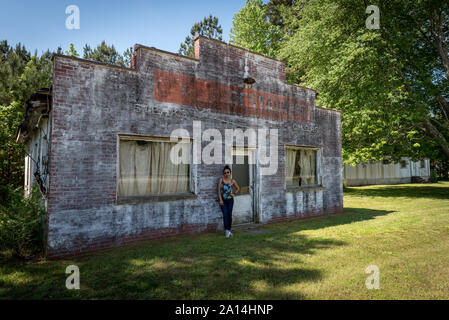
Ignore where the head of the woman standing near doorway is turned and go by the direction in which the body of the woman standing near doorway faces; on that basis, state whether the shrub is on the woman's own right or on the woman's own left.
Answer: on the woman's own right

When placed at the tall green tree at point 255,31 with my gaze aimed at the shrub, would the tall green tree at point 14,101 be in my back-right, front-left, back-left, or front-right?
front-right

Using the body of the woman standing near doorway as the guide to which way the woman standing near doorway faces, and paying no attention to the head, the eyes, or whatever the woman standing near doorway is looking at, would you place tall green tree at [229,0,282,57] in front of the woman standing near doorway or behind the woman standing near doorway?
behind

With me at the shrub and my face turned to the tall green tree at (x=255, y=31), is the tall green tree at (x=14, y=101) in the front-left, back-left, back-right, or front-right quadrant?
front-left

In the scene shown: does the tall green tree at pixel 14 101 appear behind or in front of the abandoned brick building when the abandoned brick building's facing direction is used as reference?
behind

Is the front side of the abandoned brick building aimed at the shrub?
no

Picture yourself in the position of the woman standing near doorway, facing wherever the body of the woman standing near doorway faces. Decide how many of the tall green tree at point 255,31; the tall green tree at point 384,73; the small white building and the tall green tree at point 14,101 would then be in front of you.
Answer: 0

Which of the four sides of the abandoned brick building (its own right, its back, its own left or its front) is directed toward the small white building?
left

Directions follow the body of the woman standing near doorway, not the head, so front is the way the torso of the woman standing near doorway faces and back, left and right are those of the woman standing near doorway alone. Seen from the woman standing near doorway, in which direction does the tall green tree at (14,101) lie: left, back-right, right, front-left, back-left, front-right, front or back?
back-right

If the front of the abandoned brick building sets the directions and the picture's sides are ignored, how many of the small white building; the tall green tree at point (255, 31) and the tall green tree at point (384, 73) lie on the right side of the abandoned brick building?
0

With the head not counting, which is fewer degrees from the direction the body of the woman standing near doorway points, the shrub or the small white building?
the shrub

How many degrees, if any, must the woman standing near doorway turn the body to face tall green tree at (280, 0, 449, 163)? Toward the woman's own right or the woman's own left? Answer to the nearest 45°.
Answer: approximately 135° to the woman's own left

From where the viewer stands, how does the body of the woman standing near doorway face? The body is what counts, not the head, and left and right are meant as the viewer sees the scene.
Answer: facing the viewer

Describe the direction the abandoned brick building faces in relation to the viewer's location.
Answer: facing the viewer and to the right of the viewer

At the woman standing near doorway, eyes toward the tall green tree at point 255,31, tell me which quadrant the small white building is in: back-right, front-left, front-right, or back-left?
front-right
